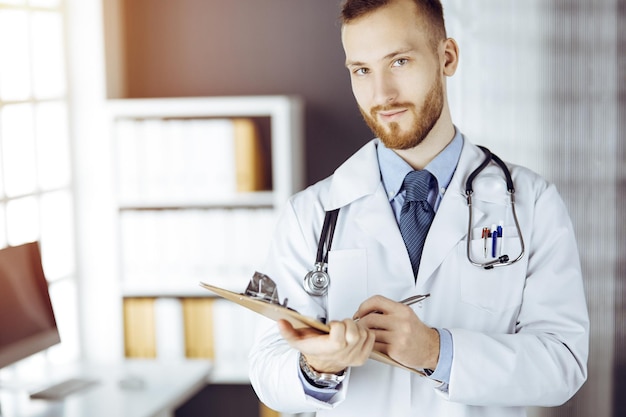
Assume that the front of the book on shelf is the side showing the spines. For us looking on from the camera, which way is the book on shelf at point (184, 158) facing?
facing the viewer

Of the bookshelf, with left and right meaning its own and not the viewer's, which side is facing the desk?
front

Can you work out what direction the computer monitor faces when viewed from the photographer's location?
facing the viewer and to the right of the viewer

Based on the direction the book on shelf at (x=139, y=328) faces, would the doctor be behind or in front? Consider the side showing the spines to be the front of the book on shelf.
in front

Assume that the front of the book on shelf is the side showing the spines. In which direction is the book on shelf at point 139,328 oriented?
toward the camera

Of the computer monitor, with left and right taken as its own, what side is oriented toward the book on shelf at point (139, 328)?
left

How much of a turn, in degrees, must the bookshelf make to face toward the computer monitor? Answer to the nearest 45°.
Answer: approximately 45° to its right

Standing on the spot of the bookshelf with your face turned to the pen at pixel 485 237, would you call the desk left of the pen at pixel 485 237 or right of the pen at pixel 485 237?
right

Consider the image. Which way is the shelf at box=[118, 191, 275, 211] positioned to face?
toward the camera

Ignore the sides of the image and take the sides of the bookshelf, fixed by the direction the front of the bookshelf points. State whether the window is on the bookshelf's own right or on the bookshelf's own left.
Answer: on the bookshelf's own right

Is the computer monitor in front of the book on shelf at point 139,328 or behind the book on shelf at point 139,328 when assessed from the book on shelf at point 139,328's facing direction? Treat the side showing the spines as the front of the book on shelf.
in front

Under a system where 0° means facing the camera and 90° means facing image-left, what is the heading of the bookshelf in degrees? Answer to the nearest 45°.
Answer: approximately 0°

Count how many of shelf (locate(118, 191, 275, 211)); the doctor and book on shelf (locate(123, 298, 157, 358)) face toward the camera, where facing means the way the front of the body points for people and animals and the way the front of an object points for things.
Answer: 3

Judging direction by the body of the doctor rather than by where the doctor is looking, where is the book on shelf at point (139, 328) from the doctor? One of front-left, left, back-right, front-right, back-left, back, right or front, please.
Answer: back-right
